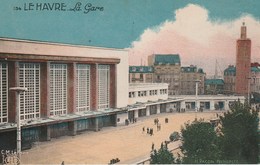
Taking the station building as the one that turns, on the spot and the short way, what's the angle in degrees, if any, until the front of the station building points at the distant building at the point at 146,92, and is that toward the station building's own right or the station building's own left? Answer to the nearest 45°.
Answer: approximately 90° to the station building's own left

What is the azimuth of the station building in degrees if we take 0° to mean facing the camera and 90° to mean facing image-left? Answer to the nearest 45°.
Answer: approximately 315°

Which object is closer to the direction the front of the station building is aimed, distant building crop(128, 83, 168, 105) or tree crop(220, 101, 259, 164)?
the tree

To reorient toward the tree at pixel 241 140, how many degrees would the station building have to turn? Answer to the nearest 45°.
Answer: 0° — it already faces it
